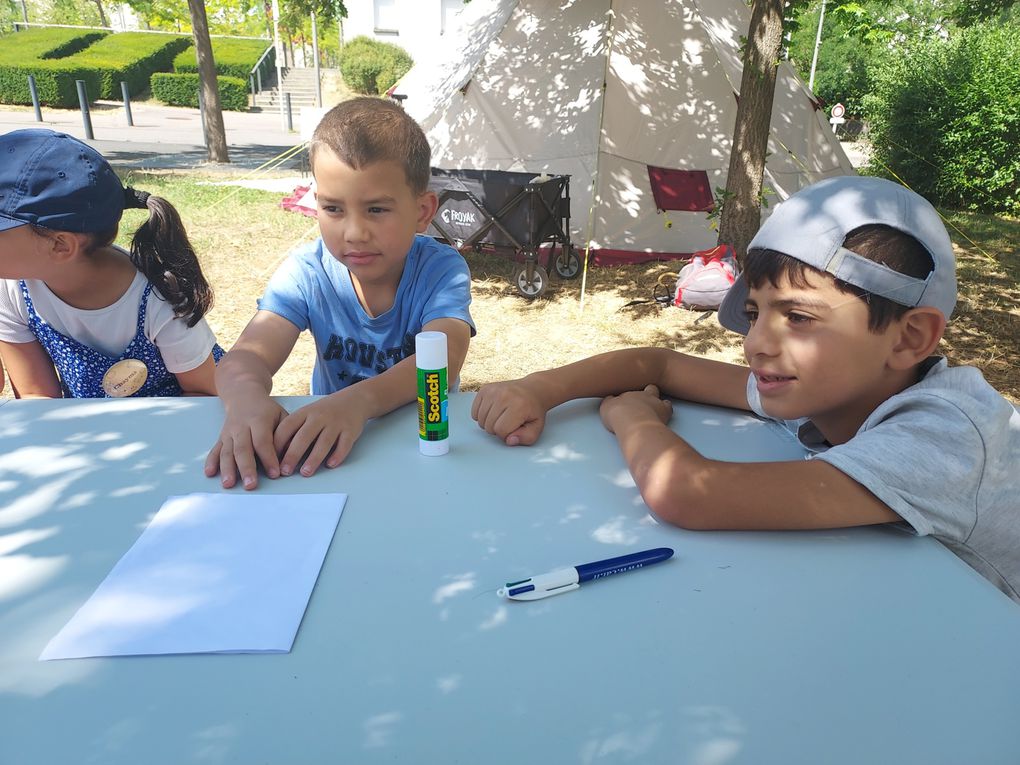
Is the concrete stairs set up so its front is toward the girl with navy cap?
yes

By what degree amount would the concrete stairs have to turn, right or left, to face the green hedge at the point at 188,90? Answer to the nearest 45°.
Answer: approximately 45° to its right

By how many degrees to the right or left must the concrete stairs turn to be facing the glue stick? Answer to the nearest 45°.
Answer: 0° — it already faces it

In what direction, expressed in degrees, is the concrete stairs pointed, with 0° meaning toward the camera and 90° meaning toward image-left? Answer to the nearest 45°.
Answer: approximately 0°

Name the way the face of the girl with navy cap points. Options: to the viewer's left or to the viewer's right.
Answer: to the viewer's left

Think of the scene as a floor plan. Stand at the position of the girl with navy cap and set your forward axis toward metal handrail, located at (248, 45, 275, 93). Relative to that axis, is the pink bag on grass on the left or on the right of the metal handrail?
right

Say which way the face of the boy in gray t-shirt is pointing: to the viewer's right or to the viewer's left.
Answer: to the viewer's left

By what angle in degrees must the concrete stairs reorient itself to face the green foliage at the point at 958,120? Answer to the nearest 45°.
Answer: approximately 45° to its left

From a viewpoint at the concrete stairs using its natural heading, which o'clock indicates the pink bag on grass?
The pink bag on grass is roughly at 12 o'clock from the concrete stairs.

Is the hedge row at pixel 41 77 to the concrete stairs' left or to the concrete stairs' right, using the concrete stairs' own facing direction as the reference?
on its right
